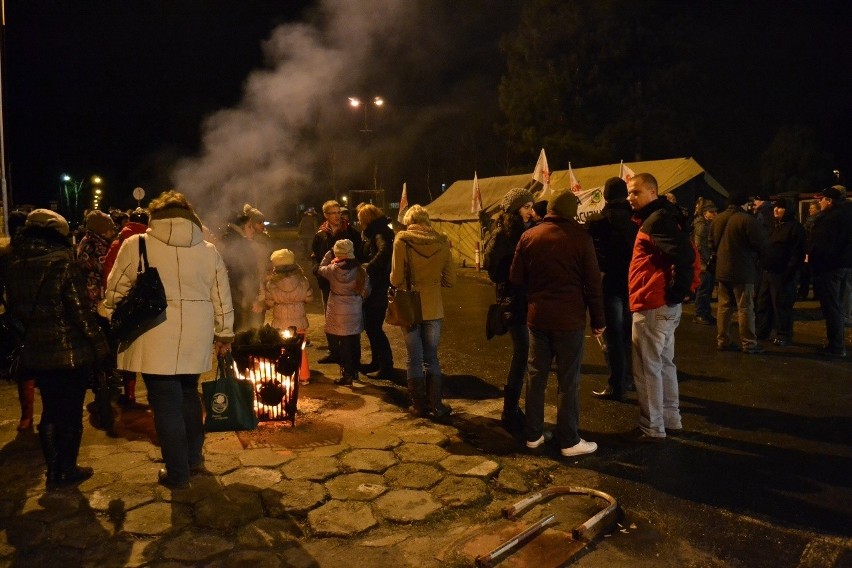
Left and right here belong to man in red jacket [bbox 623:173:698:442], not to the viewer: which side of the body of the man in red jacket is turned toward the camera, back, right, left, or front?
left

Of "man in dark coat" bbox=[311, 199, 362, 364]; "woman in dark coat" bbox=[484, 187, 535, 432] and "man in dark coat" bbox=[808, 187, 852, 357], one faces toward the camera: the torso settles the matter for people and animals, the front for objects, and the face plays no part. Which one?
"man in dark coat" bbox=[311, 199, 362, 364]

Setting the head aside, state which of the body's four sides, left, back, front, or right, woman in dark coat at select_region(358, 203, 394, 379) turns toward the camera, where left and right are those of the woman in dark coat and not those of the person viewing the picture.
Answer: left

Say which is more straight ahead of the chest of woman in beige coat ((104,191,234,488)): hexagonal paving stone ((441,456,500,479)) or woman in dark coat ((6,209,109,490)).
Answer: the woman in dark coat

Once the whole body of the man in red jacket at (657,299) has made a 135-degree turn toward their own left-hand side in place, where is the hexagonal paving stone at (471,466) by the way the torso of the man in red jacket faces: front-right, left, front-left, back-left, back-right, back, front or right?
right

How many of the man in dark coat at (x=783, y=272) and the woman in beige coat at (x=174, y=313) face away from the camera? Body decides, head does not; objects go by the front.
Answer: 1

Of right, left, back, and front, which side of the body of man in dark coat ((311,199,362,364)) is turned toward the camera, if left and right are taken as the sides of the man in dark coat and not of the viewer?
front

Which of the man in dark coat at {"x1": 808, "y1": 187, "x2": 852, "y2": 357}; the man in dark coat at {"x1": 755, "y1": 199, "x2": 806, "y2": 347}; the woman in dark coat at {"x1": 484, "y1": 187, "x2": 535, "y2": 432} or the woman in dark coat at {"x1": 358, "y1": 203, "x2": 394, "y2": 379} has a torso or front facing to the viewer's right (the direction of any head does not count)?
the woman in dark coat at {"x1": 484, "y1": 187, "x2": 535, "y2": 432}

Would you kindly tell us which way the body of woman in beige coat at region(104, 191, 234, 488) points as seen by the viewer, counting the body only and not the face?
away from the camera

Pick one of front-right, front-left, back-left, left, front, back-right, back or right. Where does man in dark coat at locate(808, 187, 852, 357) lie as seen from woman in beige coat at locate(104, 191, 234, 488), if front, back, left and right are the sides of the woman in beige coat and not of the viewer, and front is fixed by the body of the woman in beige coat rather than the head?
right

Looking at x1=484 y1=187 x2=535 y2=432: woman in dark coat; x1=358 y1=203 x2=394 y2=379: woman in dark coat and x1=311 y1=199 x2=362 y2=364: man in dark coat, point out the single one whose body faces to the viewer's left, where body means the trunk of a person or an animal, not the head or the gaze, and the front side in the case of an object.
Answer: x1=358 y1=203 x2=394 y2=379: woman in dark coat

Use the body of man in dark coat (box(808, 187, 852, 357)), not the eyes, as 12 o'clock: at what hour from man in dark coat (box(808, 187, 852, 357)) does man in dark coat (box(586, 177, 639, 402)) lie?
man in dark coat (box(586, 177, 639, 402)) is roughly at 10 o'clock from man in dark coat (box(808, 187, 852, 357)).

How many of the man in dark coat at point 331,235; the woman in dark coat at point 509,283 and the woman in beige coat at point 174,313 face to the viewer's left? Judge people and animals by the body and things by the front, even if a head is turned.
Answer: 0

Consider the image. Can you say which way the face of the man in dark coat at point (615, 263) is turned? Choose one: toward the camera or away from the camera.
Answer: away from the camera

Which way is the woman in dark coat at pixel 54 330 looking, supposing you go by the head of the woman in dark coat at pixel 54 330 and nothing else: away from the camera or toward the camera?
away from the camera
